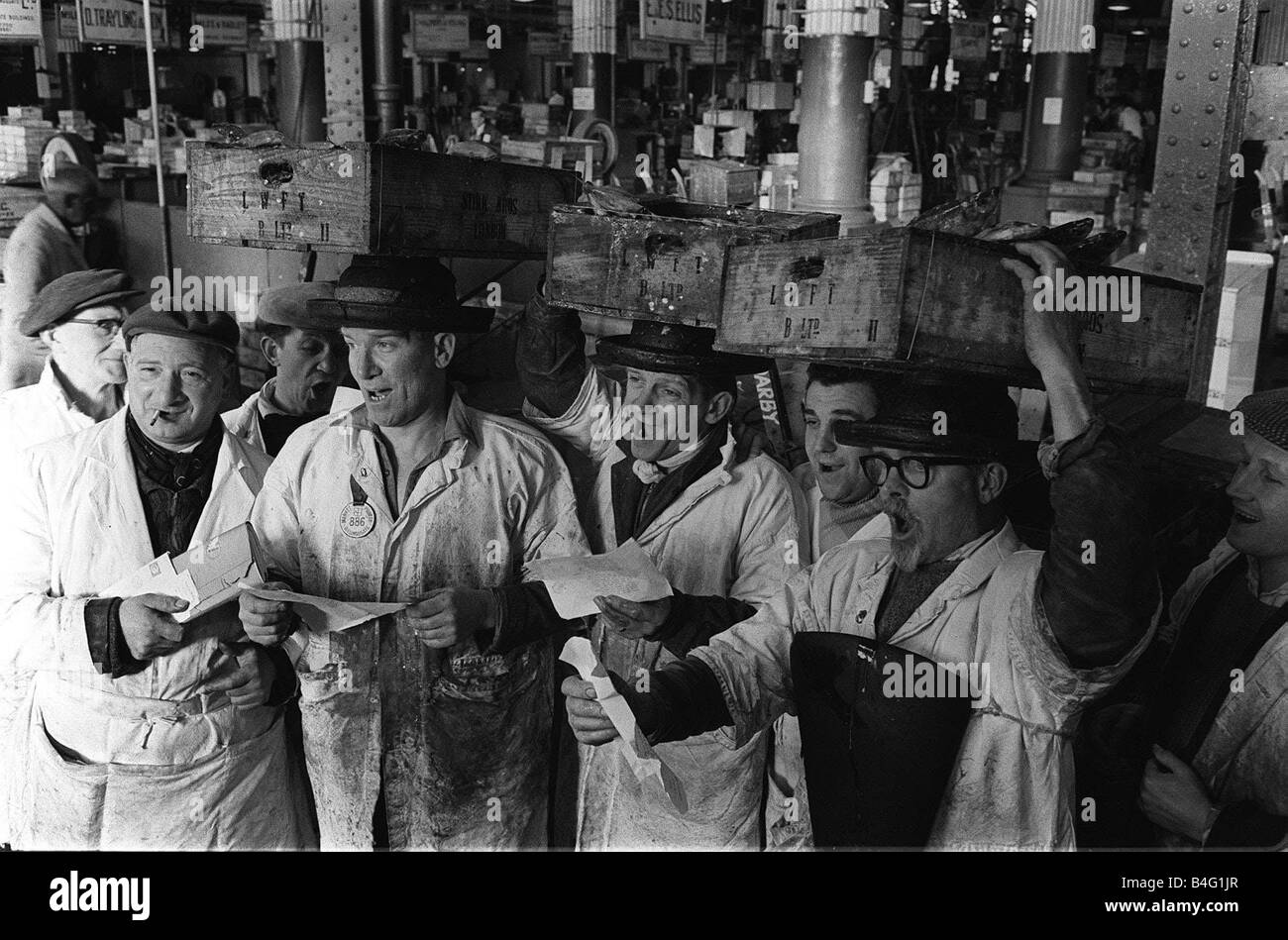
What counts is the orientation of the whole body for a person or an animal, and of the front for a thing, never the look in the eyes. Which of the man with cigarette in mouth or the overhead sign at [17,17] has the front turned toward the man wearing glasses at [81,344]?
the overhead sign

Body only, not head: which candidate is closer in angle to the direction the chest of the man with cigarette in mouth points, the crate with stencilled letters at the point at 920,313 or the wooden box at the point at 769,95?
the crate with stencilled letters

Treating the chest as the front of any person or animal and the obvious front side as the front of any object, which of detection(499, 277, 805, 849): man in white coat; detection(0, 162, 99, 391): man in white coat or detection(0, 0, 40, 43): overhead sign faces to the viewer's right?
detection(0, 162, 99, 391): man in white coat

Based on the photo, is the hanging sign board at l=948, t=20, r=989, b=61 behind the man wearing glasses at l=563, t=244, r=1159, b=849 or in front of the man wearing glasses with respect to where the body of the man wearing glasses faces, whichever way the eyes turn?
behind

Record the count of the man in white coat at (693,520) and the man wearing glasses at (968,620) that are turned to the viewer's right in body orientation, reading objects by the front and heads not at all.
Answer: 0

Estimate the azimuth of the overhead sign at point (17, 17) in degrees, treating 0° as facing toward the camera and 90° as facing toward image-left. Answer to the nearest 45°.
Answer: approximately 0°

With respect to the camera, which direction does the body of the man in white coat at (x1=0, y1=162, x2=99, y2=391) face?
to the viewer's right

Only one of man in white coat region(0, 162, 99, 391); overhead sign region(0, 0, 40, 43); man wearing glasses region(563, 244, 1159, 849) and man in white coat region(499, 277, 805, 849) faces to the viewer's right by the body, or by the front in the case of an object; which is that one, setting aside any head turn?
man in white coat region(0, 162, 99, 391)

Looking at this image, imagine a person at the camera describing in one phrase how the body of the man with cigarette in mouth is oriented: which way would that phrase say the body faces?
toward the camera

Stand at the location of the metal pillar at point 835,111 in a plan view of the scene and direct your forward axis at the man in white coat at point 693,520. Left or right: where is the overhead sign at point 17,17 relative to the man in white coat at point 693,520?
right

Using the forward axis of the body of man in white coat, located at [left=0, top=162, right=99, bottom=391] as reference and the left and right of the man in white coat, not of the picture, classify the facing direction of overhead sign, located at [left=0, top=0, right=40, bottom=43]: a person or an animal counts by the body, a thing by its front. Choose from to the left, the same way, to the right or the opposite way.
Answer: to the right

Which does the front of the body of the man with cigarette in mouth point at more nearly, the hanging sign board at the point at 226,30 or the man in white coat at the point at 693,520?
the man in white coat

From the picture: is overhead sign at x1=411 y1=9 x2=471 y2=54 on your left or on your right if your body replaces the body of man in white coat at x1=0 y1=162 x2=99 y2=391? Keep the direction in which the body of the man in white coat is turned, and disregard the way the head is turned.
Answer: on your left
